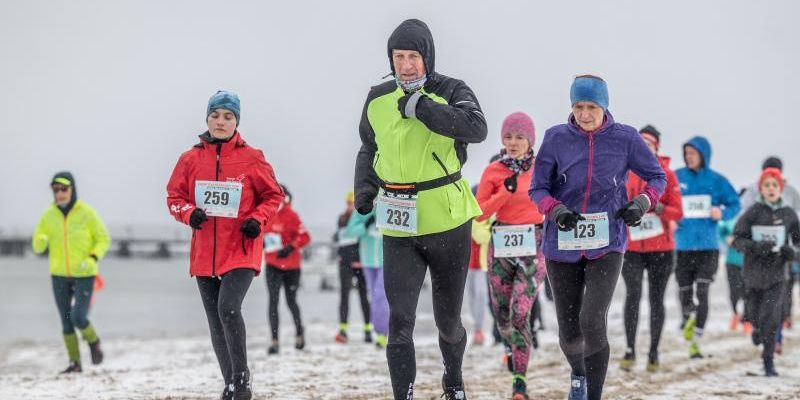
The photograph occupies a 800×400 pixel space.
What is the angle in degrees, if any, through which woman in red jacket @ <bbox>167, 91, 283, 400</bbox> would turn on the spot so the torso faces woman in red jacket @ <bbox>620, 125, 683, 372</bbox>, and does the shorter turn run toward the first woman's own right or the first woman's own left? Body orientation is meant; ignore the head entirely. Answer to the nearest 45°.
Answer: approximately 135° to the first woman's own left

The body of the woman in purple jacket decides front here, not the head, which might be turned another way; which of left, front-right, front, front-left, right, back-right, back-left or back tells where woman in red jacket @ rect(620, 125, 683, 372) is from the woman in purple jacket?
back

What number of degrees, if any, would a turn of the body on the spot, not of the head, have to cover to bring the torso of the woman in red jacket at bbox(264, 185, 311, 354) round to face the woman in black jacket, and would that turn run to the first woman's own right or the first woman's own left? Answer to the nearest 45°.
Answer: approximately 90° to the first woman's own left

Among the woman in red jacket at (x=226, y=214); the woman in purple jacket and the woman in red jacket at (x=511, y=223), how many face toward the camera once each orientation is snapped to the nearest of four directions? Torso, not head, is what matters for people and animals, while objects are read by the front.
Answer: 3

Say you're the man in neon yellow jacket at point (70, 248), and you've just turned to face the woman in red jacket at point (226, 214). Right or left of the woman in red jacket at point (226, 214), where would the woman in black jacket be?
left

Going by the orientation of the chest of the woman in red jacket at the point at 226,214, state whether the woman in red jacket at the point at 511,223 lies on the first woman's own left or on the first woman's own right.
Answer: on the first woman's own left

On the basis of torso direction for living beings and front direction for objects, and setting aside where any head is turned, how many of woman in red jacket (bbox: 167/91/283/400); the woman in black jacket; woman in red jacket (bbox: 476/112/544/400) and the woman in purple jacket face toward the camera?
4

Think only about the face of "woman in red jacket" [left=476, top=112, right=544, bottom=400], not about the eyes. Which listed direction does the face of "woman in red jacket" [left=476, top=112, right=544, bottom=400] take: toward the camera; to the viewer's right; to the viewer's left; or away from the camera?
toward the camera

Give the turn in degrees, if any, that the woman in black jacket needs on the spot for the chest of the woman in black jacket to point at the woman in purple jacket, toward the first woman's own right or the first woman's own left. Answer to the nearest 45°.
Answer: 0° — they already face them

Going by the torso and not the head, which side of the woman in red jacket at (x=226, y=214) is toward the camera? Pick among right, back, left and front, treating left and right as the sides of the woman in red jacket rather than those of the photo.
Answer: front

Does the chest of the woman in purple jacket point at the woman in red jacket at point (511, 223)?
no

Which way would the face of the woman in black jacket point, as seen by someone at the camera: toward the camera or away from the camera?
toward the camera

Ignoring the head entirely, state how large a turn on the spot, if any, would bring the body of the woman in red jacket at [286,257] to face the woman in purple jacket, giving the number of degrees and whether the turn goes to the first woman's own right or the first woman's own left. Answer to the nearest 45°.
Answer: approximately 45° to the first woman's own left

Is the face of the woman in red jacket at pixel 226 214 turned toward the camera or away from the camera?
toward the camera

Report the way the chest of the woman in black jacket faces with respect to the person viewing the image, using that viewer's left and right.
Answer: facing the viewer

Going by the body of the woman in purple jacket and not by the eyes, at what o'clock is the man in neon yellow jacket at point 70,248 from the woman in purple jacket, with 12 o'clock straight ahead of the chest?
The man in neon yellow jacket is roughly at 4 o'clock from the woman in purple jacket.
